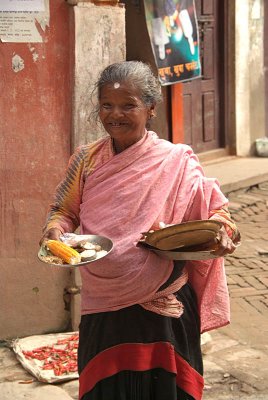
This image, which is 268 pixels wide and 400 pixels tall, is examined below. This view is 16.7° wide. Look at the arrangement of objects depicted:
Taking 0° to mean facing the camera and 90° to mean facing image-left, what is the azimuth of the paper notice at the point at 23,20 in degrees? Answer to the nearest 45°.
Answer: approximately 0°

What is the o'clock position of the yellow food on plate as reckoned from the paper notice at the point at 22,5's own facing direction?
The yellow food on plate is roughly at 12 o'clock from the paper notice.

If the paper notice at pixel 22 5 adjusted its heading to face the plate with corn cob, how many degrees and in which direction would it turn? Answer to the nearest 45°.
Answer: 0° — it already faces it

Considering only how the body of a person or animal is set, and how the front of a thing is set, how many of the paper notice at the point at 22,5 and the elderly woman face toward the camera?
2

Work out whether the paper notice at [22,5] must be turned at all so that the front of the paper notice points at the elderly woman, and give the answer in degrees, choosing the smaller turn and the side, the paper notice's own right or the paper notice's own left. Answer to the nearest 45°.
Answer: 0° — it already faces them

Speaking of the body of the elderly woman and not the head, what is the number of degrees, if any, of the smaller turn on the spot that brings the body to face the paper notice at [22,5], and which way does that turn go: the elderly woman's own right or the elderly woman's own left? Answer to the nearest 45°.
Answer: approximately 180°

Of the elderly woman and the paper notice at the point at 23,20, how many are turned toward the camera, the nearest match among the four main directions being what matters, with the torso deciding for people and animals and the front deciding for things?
2
